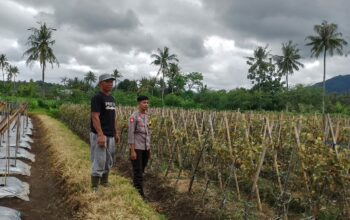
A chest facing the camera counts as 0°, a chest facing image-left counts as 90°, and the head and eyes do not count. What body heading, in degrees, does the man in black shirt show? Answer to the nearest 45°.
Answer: approximately 315°

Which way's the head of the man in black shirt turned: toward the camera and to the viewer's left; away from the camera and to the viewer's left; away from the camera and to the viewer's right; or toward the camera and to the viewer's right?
toward the camera and to the viewer's right
